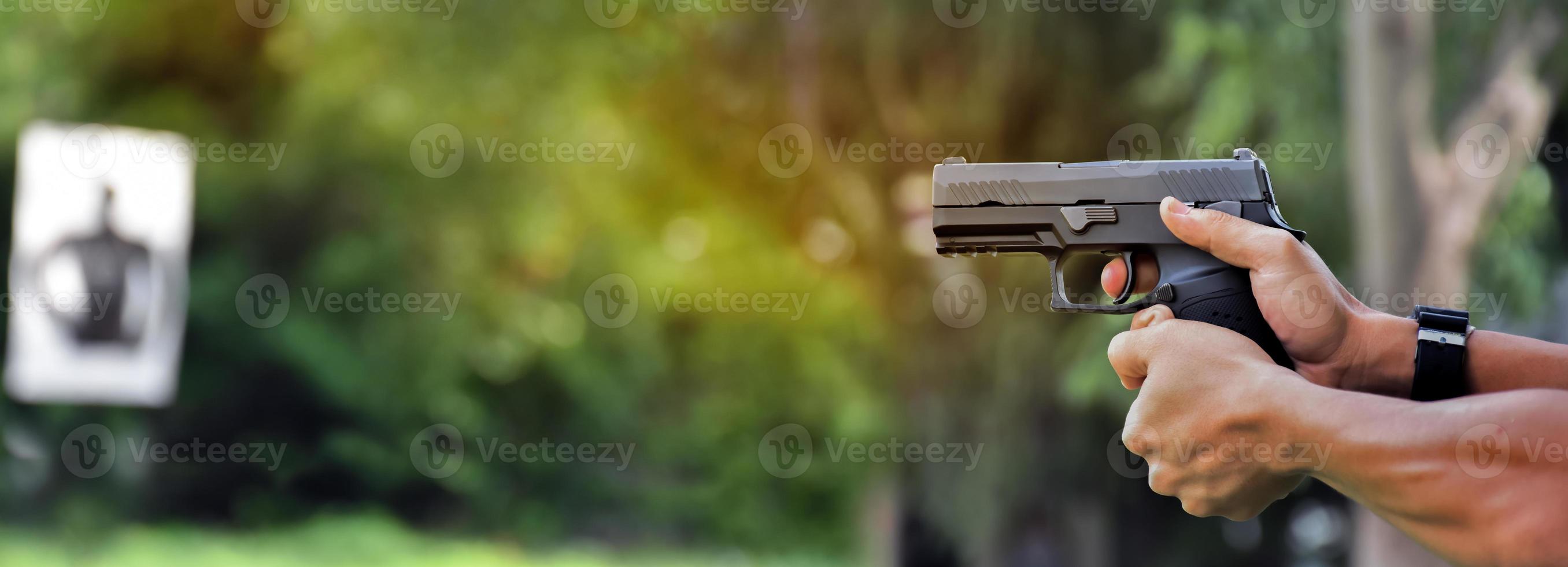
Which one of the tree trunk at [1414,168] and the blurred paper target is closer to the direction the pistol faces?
the blurred paper target

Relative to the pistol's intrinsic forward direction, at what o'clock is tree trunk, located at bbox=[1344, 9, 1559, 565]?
The tree trunk is roughly at 4 o'clock from the pistol.

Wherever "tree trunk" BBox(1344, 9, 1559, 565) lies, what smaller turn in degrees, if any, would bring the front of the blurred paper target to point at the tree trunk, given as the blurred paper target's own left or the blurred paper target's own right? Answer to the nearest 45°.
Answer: approximately 45° to the blurred paper target's own left

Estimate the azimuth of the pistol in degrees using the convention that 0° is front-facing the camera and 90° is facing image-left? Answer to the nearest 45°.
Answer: approximately 90°

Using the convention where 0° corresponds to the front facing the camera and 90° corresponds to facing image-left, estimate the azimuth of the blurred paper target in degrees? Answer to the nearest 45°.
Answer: approximately 0°

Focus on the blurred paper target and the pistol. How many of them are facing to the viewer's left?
1

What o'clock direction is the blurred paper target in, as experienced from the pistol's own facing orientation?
The blurred paper target is roughly at 1 o'clock from the pistol.
